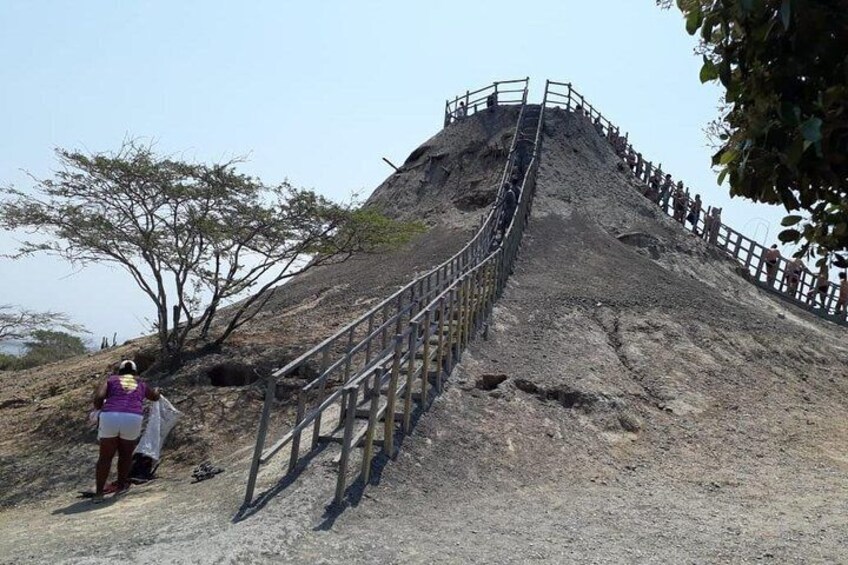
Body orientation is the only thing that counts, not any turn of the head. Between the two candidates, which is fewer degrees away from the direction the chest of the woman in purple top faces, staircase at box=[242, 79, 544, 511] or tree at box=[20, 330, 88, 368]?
the tree

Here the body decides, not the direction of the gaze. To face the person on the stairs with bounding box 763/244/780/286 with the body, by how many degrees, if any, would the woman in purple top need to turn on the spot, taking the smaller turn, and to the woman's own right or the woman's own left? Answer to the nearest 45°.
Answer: approximately 45° to the woman's own right

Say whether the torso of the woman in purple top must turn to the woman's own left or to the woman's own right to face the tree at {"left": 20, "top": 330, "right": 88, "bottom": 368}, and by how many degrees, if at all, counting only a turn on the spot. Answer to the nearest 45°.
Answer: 0° — they already face it

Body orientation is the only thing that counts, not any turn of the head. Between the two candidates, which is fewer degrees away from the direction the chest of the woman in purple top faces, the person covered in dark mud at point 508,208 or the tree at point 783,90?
the person covered in dark mud

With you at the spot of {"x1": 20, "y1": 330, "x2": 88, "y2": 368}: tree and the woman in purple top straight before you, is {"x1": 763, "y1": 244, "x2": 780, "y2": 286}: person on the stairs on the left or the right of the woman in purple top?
left

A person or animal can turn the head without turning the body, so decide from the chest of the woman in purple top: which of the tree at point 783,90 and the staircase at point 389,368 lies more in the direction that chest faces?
the staircase

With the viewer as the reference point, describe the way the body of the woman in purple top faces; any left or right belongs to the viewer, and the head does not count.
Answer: facing away from the viewer

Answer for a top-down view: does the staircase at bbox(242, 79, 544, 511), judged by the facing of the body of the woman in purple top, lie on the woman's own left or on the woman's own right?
on the woman's own right

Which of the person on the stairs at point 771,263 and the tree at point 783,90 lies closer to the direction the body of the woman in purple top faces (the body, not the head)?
the person on the stairs
